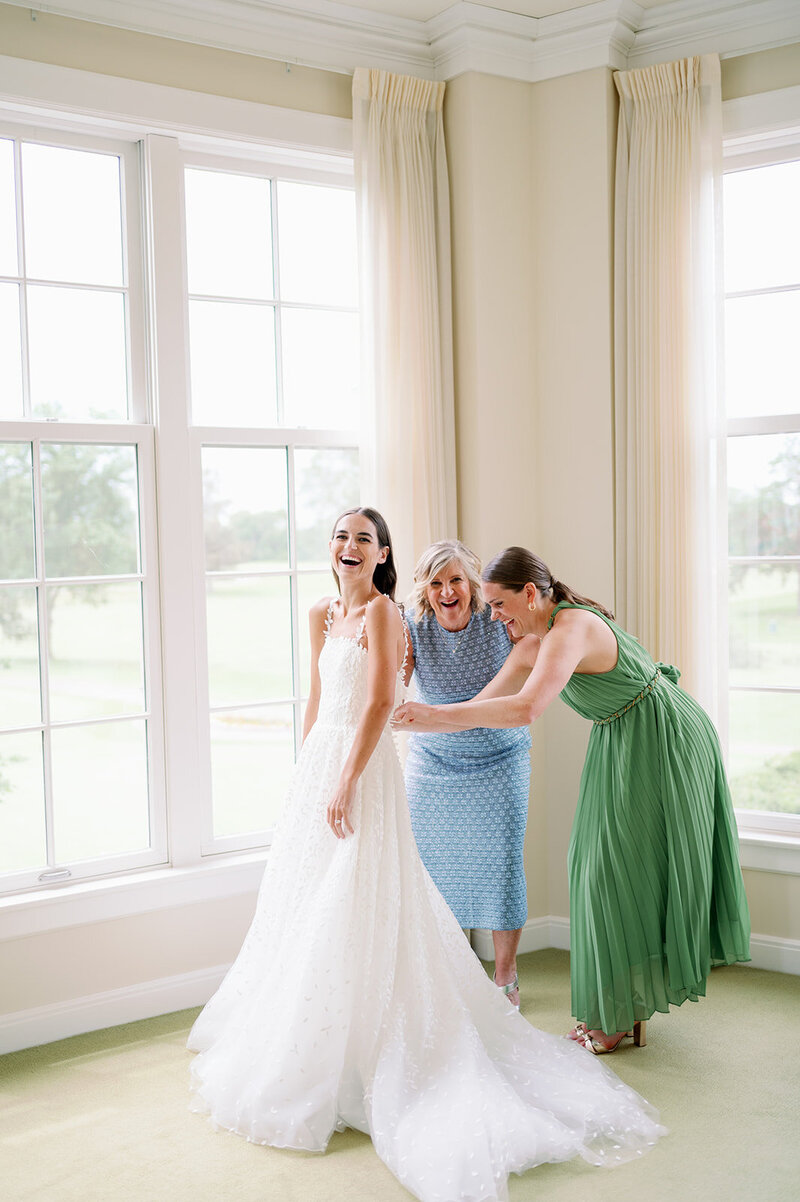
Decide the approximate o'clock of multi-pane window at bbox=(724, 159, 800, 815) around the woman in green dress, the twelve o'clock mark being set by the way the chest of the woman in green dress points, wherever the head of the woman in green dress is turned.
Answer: The multi-pane window is roughly at 4 o'clock from the woman in green dress.

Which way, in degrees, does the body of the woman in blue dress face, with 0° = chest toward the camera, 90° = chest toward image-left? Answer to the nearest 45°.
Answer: approximately 0°

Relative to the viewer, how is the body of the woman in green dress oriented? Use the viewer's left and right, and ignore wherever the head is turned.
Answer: facing to the left of the viewer

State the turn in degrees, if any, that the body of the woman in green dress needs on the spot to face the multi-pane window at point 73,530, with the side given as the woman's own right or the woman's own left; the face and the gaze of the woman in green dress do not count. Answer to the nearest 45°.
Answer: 0° — they already face it

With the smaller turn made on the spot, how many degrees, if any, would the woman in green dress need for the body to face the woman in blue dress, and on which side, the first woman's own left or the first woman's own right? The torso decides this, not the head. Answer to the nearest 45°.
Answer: approximately 45° to the first woman's own right

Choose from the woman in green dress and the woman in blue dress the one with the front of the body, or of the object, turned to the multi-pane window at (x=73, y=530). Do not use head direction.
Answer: the woman in green dress

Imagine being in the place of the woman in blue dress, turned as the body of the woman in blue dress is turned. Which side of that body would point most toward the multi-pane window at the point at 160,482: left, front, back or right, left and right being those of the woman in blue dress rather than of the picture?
right

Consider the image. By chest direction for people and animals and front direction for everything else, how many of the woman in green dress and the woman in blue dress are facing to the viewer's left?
1
